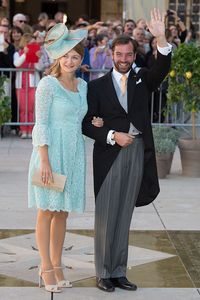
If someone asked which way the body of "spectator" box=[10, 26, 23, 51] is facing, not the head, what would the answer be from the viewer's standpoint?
toward the camera

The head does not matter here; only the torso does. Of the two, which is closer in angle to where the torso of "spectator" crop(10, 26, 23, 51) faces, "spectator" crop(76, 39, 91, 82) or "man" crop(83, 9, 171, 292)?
the man

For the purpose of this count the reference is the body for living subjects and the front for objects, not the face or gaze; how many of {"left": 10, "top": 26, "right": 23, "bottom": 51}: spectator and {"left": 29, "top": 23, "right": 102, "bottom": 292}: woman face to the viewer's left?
0

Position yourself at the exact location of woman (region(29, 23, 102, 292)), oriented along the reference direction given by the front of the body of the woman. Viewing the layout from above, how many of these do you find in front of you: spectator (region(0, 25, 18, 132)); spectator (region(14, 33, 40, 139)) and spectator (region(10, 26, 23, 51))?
0

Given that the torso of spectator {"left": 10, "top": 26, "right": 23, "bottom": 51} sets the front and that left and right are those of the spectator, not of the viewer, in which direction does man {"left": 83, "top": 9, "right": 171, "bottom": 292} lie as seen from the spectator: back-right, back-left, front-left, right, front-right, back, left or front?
front

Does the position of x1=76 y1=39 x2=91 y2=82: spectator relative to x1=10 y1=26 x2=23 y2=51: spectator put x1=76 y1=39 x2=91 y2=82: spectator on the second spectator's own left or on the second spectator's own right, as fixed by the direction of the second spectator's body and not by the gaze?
on the second spectator's own left

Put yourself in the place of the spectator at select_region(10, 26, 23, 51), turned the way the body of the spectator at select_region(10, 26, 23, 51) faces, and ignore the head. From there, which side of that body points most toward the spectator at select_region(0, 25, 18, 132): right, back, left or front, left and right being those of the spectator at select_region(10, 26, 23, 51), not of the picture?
front

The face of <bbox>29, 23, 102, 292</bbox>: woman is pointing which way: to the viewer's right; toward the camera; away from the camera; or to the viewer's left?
toward the camera

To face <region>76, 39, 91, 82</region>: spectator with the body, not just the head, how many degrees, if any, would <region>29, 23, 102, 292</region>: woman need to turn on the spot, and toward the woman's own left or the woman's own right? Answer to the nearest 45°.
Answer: approximately 135° to the woman's own left

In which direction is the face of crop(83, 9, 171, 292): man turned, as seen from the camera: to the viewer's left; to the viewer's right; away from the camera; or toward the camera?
toward the camera

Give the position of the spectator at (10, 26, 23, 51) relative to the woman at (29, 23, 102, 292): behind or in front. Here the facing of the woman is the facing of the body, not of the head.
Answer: behind

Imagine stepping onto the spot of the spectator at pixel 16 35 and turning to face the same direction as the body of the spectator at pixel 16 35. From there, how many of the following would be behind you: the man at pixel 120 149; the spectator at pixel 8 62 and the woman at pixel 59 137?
0
